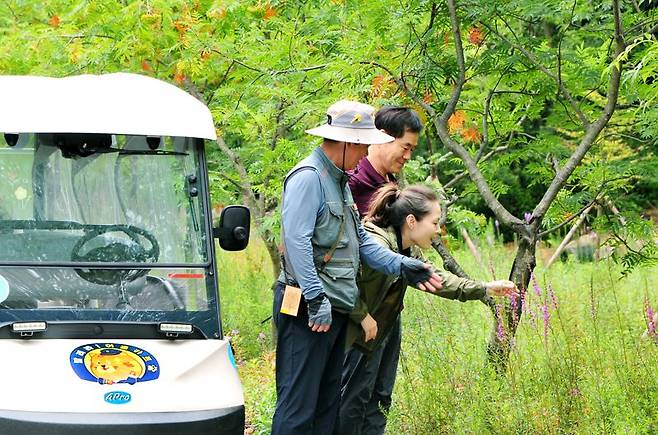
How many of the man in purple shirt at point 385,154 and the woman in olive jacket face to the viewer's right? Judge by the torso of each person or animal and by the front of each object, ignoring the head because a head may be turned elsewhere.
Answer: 2

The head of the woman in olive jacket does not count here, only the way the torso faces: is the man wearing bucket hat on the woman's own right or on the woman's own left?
on the woman's own right

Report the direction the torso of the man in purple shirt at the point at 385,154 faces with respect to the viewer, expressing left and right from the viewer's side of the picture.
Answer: facing to the right of the viewer

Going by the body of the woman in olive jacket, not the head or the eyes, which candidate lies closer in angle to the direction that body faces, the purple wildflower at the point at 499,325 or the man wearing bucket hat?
the purple wildflower

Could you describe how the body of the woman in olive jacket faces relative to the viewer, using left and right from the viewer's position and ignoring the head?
facing to the right of the viewer

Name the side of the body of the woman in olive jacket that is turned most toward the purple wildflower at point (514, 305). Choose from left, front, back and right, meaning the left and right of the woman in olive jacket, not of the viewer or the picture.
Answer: front
